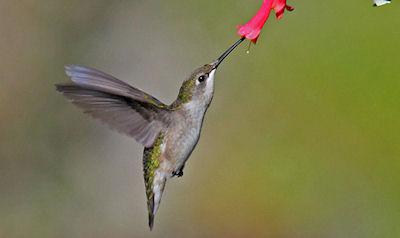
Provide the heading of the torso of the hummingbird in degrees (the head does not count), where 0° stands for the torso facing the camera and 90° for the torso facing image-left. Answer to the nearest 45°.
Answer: approximately 270°
